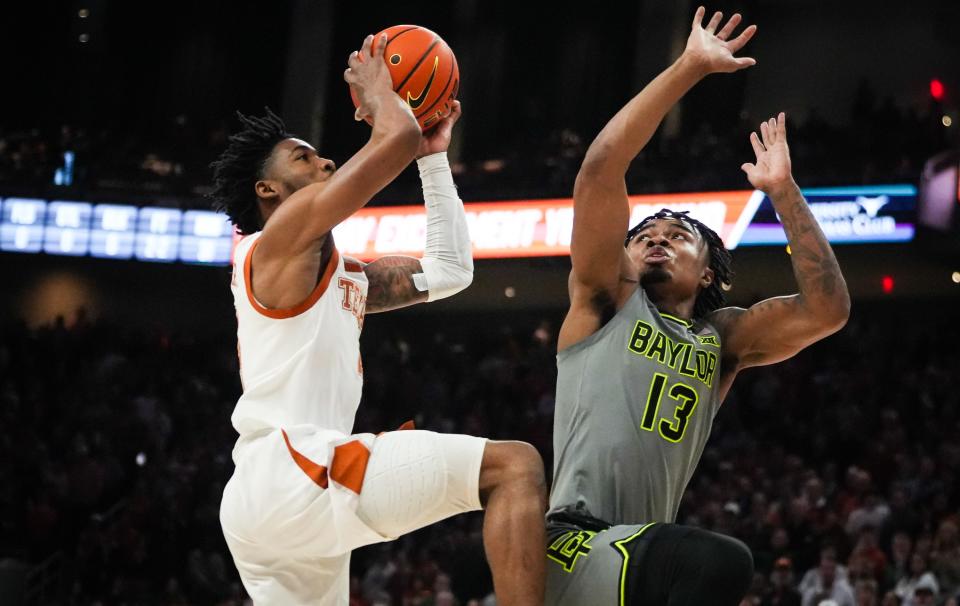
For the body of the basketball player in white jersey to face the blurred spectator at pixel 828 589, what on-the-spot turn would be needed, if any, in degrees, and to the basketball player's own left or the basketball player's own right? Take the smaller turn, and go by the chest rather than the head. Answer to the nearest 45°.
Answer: approximately 45° to the basketball player's own left

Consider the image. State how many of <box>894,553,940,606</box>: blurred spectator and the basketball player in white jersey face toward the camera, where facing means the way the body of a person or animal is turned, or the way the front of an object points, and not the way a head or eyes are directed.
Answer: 1

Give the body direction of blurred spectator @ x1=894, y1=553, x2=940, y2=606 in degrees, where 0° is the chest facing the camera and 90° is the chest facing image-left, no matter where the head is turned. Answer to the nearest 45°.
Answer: approximately 0°

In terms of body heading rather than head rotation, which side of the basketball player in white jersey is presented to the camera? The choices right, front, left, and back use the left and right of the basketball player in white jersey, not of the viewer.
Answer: right

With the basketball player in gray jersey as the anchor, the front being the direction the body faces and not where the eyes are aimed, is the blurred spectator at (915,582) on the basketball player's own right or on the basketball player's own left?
on the basketball player's own left

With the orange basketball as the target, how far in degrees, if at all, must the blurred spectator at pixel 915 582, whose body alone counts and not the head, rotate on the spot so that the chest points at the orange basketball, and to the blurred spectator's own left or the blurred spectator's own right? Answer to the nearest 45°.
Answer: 0° — they already face it

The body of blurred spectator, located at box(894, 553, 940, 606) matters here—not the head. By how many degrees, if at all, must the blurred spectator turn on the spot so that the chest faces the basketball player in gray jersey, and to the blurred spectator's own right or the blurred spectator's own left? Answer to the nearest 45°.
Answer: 0° — they already face them

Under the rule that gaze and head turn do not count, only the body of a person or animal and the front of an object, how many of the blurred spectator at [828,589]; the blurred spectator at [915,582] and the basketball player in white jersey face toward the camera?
2

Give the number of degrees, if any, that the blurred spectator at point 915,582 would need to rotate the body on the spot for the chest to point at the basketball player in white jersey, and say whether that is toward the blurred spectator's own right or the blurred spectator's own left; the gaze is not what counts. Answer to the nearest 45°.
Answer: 0° — they already face them
